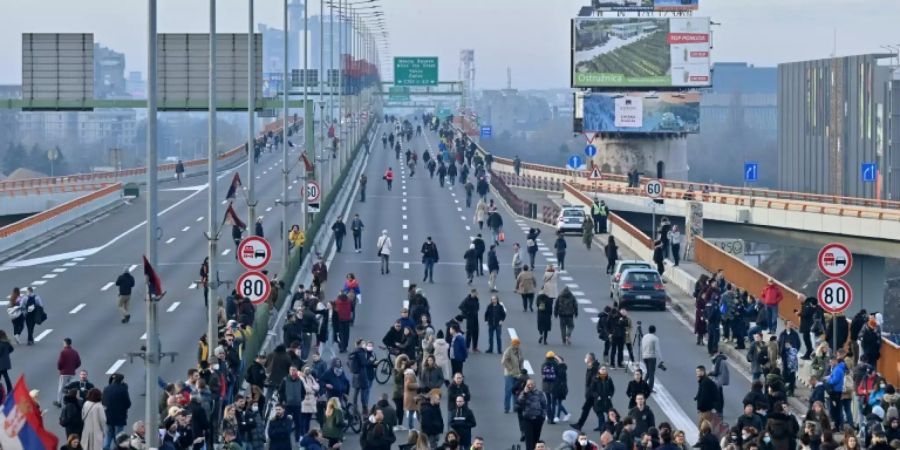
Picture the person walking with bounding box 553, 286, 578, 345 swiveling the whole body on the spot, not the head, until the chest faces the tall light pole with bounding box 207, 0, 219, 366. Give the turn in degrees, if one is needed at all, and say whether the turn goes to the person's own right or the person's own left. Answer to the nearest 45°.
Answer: approximately 135° to the person's own left

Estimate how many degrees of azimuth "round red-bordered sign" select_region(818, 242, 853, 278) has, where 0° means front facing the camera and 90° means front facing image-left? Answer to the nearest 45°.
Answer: approximately 0°

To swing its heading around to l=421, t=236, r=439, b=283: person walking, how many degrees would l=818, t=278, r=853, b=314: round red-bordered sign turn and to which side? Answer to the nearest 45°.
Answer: approximately 135° to its right

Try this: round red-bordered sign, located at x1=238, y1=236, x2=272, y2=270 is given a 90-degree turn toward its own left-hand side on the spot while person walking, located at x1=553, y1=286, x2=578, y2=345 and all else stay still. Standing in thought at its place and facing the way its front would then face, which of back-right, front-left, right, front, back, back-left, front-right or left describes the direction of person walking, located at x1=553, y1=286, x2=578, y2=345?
front-left

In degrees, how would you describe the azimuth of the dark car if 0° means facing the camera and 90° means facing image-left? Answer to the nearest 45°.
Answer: approximately 180°

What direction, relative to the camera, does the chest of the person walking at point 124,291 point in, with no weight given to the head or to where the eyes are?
away from the camera
